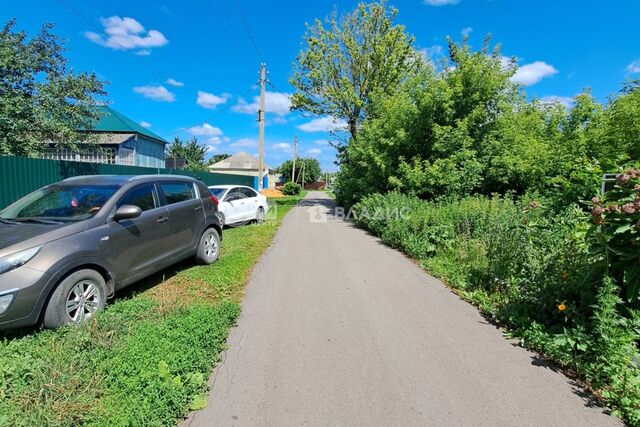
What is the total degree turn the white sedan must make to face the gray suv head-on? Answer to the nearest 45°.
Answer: approximately 45° to its left

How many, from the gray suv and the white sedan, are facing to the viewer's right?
0

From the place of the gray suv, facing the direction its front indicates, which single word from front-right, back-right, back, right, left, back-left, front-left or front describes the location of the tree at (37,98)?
back-right

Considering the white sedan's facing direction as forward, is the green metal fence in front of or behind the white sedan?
in front

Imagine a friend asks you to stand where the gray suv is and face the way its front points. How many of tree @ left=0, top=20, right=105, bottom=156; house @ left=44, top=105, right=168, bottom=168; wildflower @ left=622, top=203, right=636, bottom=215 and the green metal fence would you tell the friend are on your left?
1

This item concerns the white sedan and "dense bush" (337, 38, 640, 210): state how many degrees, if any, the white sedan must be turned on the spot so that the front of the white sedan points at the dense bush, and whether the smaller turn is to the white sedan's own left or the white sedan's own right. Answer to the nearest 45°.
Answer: approximately 135° to the white sedan's own left

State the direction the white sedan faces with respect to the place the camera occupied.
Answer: facing the viewer and to the left of the viewer

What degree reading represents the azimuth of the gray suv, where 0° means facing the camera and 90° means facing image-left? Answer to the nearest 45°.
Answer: approximately 45°

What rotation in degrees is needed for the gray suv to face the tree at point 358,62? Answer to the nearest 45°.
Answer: approximately 180°

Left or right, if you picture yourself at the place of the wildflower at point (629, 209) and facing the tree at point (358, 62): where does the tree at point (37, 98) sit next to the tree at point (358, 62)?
left

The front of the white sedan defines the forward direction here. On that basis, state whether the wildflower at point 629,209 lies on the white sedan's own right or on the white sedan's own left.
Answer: on the white sedan's own left

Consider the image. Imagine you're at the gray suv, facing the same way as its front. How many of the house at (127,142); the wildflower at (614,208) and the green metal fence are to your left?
1
